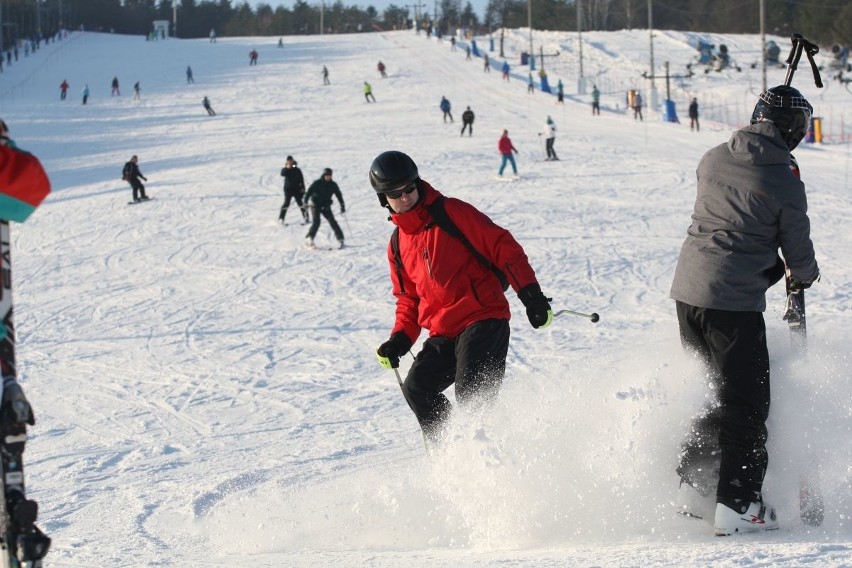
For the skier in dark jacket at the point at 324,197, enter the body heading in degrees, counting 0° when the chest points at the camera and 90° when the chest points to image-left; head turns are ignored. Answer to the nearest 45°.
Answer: approximately 0°

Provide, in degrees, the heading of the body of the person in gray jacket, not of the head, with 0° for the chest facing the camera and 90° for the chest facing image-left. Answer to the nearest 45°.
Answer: approximately 225°

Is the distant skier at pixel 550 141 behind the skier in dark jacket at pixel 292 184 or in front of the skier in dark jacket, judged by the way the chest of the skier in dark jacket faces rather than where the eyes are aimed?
behind

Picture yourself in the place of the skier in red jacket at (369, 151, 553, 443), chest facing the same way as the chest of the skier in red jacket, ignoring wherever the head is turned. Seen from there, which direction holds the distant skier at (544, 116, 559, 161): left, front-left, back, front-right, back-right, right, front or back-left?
back-right

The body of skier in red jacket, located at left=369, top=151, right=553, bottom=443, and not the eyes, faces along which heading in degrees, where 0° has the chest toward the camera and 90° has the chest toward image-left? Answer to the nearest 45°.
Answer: approximately 45°

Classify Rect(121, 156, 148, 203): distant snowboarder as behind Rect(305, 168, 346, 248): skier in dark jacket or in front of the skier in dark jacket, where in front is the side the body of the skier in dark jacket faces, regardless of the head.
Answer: behind

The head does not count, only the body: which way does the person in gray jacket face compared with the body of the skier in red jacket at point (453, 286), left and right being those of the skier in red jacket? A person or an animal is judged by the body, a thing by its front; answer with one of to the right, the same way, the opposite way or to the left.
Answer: the opposite way

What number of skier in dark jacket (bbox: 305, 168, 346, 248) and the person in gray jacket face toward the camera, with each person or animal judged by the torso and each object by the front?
1

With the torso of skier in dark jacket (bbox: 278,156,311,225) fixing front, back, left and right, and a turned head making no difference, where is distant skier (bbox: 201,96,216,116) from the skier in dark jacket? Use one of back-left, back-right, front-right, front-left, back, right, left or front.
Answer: back

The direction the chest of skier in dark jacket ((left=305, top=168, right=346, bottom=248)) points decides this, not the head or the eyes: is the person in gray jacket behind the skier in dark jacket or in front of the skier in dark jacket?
in front

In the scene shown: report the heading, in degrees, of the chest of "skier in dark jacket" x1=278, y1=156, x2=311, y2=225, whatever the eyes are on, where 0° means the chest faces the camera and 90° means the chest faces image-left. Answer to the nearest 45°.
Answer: approximately 0°

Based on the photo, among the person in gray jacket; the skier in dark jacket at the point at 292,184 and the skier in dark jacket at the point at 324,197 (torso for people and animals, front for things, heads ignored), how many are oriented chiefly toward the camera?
2

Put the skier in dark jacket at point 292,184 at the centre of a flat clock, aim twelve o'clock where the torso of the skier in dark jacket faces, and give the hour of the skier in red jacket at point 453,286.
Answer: The skier in red jacket is roughly at 12 o'clock from the skier in dark jacket.
